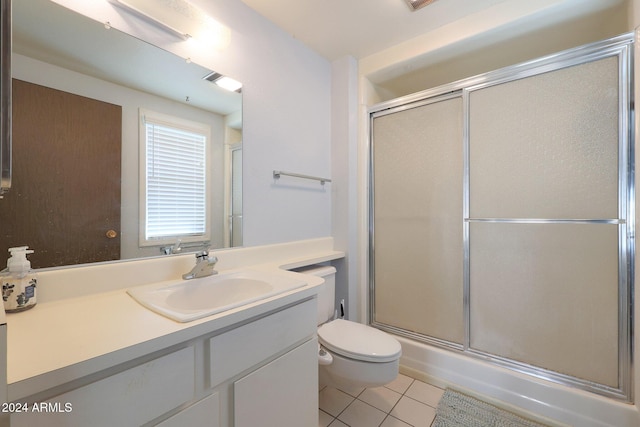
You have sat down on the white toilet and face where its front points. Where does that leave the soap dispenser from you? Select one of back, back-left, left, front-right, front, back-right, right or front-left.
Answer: right

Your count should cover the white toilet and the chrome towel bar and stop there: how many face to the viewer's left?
0

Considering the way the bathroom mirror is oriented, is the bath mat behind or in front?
in front

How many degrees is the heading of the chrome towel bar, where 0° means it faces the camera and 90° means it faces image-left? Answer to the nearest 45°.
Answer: approximately 315°

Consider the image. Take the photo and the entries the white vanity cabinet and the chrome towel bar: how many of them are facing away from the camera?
0

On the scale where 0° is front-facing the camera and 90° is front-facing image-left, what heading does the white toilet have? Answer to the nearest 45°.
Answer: approximately 315°

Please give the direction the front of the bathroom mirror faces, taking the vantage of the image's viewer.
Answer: facing the viewer and to the right of the viewer

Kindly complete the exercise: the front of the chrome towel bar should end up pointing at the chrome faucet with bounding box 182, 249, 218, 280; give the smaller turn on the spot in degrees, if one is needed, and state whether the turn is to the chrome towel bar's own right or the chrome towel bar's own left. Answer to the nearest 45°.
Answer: approximately 90° to the chrome towel bar's own right

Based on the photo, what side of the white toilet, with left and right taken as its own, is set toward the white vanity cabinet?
right

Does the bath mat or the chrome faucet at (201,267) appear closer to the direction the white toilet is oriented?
the bath mat

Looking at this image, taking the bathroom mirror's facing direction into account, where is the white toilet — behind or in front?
in front
